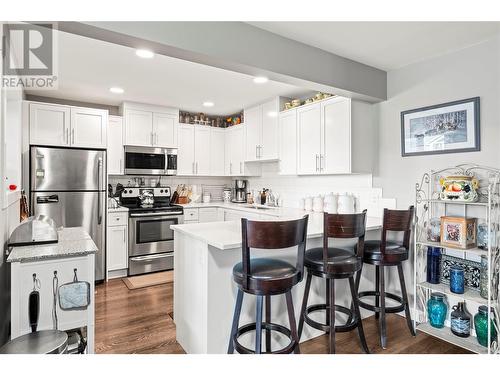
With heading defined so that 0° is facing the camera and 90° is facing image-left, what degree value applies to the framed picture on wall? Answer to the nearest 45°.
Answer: approximately 45°

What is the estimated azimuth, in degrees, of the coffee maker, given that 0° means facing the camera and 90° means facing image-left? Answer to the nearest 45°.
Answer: approximately 0°

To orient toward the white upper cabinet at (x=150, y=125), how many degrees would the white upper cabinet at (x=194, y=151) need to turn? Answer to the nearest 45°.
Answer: approximately 45° to its right

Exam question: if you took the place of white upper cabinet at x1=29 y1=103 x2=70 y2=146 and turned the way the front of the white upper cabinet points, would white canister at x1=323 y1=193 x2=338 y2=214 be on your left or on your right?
on your left
